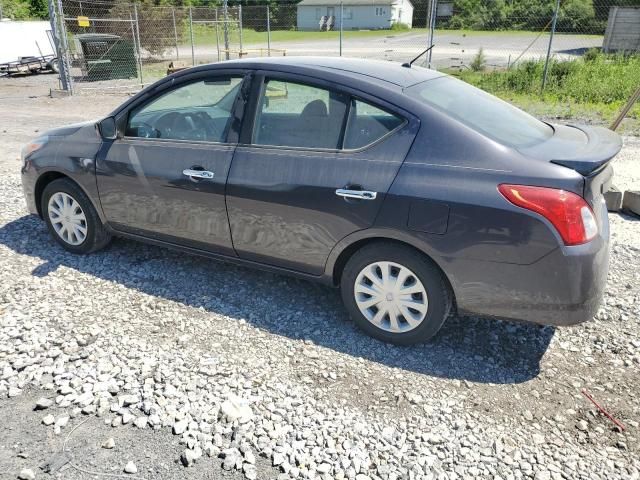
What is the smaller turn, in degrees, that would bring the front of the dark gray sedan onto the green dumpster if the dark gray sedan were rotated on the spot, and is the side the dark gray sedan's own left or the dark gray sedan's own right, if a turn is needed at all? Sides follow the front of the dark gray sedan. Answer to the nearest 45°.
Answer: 0° — it already faces it

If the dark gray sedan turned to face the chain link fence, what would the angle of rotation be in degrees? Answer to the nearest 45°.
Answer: approximately 45° to its right

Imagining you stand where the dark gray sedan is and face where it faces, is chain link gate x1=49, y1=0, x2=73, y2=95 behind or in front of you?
in front

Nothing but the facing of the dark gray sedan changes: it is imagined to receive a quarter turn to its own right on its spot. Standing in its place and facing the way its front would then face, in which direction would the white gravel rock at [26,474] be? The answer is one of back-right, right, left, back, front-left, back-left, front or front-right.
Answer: back

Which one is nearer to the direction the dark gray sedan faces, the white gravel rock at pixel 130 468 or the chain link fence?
the chain link fence

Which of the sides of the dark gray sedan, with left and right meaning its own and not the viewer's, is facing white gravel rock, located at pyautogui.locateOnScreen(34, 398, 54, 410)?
left

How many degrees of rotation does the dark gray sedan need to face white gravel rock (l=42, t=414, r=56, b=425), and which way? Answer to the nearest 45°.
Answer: approximately 90° to its left

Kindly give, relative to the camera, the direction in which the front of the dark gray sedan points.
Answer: facing away from the viewer and to the left of the viewer

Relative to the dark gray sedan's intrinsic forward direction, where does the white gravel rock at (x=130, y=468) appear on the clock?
The white gravel rock is roughly at 9 o'clock from the dark gray sedan.

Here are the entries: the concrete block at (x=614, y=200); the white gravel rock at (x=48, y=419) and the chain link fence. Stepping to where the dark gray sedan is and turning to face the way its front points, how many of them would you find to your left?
1
